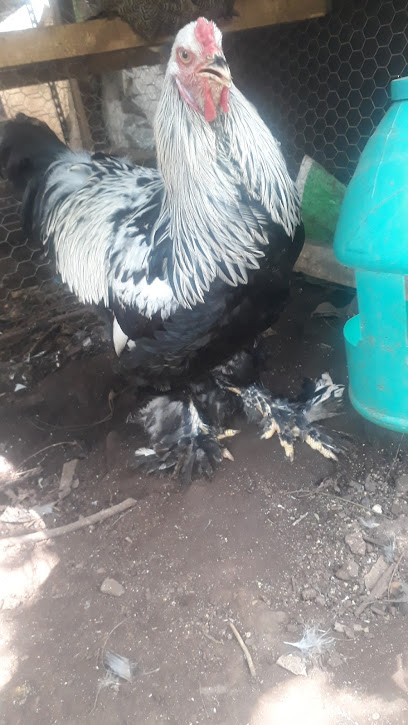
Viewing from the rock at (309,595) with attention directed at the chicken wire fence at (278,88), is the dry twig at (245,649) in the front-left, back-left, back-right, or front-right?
back-left

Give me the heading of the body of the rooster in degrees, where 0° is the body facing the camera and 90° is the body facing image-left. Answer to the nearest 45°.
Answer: approximately 315°

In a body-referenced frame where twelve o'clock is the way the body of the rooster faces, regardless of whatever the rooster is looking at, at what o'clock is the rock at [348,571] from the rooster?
The rock is roughly at 1 o'clock from the rooster.

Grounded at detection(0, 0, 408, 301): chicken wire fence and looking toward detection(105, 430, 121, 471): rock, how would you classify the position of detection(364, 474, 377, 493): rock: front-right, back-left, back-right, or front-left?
front-left

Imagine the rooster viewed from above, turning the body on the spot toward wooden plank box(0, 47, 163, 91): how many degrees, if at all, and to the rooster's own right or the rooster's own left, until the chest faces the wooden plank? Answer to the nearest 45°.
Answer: approximately 135° to the rooster's own left
